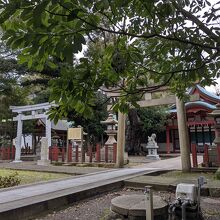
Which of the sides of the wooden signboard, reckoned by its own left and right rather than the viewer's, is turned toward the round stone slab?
front

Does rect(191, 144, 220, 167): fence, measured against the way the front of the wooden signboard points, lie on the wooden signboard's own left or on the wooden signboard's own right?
on the wooden signboard's own left

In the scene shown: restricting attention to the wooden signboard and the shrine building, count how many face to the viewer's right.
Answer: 0

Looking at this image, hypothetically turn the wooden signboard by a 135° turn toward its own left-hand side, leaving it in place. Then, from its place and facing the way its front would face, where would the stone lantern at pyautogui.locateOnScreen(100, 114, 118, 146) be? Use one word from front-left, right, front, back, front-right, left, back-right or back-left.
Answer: front-right

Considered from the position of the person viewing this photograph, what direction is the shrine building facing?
facing the viewer and to the left of the viewer

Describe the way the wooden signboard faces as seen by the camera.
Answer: facing the viewer

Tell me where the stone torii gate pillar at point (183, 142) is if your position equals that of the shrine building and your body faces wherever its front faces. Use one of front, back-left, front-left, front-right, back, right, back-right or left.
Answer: front-left

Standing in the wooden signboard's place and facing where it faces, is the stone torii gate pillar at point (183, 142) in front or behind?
in front

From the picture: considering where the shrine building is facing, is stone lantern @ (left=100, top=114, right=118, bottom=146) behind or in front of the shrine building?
in front

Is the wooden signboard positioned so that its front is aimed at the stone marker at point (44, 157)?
no

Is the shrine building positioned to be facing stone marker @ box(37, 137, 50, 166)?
yes

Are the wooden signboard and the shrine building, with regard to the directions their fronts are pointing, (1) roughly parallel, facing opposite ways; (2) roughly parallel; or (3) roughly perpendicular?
roughly parallel

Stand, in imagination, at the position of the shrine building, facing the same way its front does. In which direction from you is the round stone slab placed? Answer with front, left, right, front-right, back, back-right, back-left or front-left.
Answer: front-left
